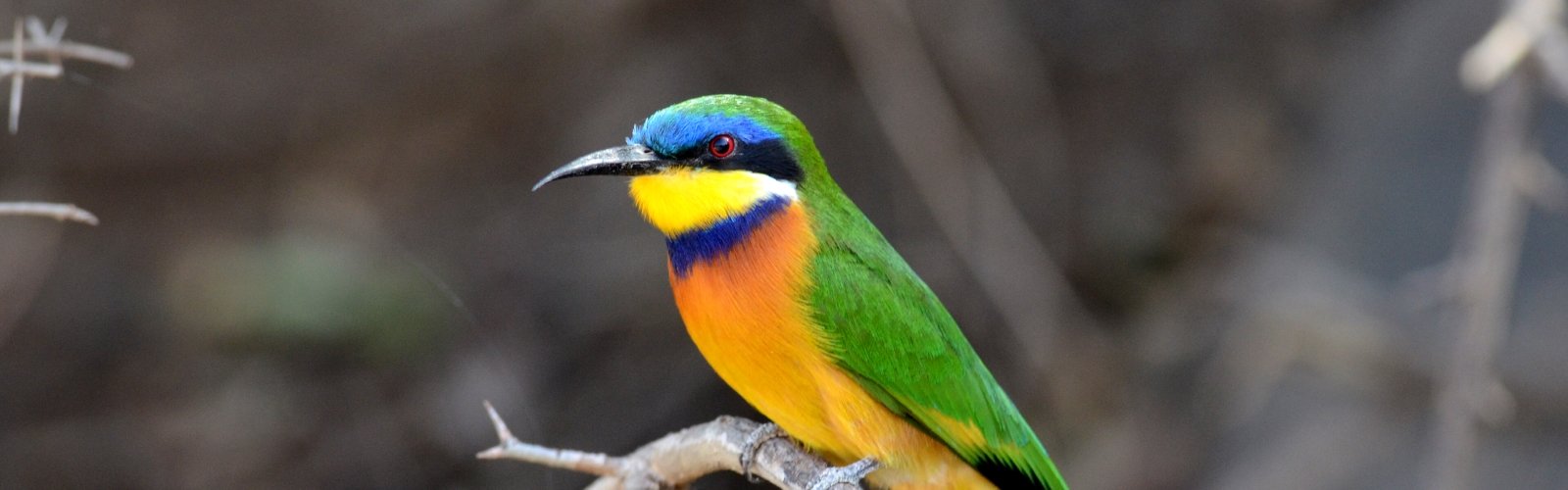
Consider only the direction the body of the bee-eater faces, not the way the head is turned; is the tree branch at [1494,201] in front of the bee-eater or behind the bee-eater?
behind

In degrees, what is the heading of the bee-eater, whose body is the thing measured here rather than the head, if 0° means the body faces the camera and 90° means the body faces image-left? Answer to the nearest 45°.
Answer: approximately 90°
